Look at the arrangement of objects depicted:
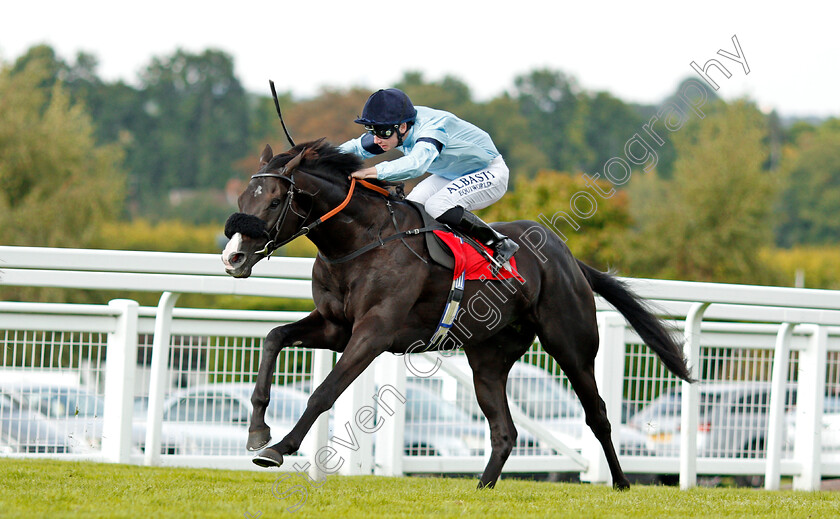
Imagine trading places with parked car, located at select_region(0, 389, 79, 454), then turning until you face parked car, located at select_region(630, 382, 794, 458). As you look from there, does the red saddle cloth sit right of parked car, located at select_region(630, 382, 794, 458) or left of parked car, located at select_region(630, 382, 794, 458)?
right

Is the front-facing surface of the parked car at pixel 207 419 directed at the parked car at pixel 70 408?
yes

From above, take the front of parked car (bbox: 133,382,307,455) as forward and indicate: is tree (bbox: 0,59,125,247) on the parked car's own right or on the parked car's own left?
on the parked car's own right

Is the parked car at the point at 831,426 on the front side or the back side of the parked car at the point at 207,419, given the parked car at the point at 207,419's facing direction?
on the back side

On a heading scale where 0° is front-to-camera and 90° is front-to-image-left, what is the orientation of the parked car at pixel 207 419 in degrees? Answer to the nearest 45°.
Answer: approximately 90°
